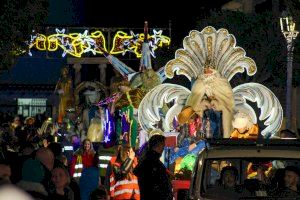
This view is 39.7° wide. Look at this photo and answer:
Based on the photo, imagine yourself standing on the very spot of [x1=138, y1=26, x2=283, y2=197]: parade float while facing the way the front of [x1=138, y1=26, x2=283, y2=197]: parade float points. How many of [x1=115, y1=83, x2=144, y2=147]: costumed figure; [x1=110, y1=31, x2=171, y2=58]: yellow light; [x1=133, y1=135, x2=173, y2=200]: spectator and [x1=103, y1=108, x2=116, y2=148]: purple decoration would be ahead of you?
1

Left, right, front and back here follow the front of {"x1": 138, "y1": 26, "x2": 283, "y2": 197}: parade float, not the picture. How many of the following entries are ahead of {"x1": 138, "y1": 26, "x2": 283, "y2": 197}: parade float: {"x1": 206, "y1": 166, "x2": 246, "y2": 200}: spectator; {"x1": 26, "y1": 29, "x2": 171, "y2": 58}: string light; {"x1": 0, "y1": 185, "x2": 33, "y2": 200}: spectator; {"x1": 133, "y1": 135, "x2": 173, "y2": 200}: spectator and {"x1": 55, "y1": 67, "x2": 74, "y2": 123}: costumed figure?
3

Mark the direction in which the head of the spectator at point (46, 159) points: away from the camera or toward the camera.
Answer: away from the camera

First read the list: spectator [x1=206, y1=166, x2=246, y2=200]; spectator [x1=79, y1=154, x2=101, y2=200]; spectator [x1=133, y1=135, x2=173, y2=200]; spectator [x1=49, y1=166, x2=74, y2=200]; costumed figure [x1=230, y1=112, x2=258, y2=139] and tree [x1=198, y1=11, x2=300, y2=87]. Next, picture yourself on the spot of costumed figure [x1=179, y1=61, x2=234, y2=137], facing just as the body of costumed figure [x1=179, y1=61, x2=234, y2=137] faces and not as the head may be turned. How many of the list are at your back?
1

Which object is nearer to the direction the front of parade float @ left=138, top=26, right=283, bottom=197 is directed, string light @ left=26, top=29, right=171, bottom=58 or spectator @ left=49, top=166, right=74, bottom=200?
the spectator

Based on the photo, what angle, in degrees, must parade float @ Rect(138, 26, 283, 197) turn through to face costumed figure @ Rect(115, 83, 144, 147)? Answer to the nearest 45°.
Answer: approximately 135° to its right

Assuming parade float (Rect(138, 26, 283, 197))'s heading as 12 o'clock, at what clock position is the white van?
The white van is roughly at 12 o'clock from the parade float.

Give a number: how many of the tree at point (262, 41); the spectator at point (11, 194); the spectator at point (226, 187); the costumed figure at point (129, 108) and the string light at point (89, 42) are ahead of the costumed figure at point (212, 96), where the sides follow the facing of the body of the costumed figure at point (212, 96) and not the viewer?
2

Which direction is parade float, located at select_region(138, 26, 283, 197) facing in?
toward the camera

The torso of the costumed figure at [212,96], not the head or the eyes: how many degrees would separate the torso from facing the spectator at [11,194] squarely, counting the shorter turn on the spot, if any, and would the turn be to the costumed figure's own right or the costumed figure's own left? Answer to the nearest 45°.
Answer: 0° — they already face them

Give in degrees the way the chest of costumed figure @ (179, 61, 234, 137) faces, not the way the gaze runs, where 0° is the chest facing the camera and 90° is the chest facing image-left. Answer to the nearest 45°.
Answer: approximately 0°
